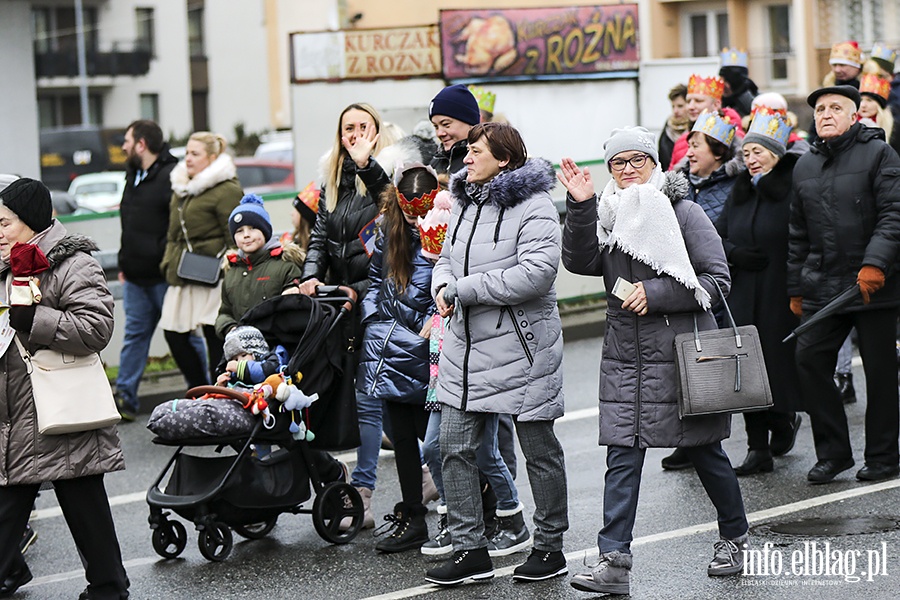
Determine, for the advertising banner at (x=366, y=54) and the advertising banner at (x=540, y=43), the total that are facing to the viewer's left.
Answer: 0

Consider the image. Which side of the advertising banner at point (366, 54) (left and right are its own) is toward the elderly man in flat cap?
front

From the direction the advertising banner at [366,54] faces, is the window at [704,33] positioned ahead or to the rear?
to the rear

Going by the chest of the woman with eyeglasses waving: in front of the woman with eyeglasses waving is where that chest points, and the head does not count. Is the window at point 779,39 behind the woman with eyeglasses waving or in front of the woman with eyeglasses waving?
behind

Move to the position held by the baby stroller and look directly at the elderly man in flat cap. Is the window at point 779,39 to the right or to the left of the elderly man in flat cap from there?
left

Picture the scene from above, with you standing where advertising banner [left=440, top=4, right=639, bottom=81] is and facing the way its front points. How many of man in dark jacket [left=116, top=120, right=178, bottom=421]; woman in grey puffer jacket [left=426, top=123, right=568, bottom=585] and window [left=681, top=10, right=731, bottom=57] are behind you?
1

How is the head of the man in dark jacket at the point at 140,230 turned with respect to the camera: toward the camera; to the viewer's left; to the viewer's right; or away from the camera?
to the viewer's left

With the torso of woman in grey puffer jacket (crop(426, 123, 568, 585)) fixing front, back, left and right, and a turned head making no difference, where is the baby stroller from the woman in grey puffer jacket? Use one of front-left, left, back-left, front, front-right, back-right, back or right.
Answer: right

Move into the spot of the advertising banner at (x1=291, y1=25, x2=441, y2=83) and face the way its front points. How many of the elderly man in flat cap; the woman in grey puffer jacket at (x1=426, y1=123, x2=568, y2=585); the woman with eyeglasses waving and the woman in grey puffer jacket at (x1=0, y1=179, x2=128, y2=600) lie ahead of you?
4

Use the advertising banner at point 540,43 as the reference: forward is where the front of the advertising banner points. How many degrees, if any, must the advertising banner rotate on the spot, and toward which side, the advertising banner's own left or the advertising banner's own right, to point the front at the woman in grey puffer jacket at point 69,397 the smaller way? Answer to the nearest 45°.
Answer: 0° — it already faces them
